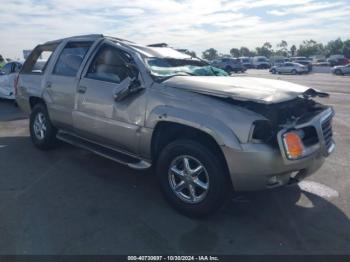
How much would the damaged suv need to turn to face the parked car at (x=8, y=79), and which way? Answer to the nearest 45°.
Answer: approximately 180°

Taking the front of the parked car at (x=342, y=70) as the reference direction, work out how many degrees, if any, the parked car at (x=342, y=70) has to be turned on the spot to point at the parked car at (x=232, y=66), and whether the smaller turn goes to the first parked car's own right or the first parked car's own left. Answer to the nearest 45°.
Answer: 0° — it already faces it

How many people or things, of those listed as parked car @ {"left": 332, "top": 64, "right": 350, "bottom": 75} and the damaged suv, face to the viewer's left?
1

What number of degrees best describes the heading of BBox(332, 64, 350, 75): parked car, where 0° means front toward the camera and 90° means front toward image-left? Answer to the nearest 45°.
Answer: approximately 90°

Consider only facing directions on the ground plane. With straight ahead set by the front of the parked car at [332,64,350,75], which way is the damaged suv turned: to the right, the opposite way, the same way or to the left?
the opposite way

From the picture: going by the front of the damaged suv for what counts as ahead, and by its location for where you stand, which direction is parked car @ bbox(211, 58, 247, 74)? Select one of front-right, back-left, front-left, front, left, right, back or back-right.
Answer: back-left

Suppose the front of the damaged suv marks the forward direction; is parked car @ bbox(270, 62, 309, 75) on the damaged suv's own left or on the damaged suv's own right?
on the damaged suv's own left

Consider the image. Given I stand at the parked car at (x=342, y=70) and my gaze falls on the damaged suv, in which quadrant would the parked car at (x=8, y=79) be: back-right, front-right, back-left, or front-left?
front-right

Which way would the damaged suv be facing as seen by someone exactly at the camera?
facing the viewer and to the right of the viewer

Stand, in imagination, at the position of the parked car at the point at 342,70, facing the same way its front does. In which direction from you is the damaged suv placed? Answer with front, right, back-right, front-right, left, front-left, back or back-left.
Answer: left

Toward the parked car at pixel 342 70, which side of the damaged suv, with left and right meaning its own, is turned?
left
